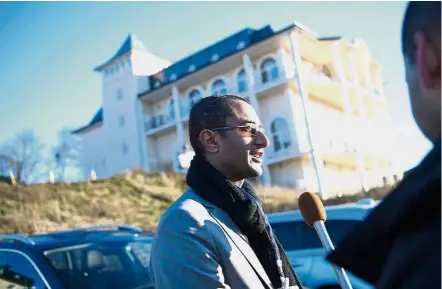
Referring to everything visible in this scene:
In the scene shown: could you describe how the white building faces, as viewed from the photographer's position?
facing the viewer and to the left of the viewer

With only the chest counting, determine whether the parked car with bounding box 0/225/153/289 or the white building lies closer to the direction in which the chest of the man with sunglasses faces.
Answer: the white building

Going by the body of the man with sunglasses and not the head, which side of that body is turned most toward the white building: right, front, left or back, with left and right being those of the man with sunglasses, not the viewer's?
left

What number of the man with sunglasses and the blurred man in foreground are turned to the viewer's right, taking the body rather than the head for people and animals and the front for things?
1

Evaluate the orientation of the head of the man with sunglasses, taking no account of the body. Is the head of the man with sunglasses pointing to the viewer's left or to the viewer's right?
to the viewer's right

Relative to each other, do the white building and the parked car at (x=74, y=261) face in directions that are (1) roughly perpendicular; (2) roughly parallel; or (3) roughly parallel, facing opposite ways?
roughly perpendicular

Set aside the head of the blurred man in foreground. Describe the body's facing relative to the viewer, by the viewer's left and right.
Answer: facing away from the viewer and to the left of the viewer

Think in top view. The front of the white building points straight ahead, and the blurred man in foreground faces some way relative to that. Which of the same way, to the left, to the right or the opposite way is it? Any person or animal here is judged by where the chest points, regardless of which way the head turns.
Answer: to the right

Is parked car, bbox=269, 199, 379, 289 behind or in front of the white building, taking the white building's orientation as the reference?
in front

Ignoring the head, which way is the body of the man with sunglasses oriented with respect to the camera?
to the viewer's right

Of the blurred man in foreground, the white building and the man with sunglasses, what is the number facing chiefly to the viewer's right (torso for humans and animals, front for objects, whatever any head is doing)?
1

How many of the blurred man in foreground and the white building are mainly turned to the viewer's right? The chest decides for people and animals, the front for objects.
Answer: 0

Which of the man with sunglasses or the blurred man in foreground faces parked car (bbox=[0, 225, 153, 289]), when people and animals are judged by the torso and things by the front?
the blurred man in foreground

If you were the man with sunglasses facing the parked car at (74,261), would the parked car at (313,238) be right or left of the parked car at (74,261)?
right

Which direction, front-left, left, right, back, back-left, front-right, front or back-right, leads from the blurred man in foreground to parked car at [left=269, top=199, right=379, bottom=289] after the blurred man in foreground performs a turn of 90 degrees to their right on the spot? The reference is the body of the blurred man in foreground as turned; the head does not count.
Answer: front-left

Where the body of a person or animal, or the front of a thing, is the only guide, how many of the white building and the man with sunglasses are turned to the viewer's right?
1

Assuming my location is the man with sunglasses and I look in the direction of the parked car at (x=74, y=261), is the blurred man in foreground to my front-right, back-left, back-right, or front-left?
back-left

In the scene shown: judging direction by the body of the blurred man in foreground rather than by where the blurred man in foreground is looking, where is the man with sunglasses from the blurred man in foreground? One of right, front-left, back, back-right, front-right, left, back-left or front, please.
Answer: front
